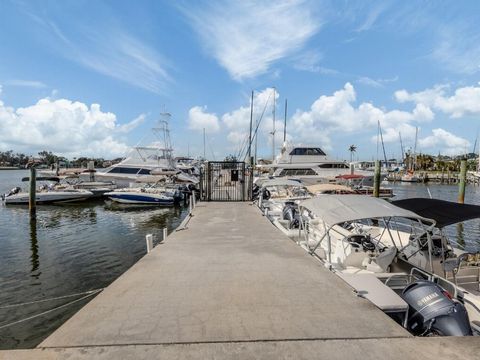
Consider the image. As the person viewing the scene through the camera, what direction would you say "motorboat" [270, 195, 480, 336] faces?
facing away from the viewer and to the left of the viewer

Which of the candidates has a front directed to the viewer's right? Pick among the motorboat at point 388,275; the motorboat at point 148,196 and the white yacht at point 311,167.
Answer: the white yacht

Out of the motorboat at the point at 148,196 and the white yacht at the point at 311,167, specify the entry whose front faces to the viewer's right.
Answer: the white yacht

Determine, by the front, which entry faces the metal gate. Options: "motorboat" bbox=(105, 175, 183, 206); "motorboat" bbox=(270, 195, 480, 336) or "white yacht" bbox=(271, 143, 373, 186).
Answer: "motorboat" bbox=(270, 195, 480, 336)

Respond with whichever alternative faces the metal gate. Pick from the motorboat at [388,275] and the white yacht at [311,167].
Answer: the motorboat

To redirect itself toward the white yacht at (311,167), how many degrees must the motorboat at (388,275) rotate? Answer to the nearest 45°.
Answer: approximately 45° to its right

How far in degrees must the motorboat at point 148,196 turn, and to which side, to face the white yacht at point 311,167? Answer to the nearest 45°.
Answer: approximately 180°

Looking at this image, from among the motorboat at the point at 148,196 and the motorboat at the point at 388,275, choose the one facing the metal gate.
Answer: the motorboat at the point at 388,275

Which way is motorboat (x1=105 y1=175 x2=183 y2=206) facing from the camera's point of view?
to the viewer's left

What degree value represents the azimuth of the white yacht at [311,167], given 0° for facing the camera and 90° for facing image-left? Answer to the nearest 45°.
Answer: approximately 270°

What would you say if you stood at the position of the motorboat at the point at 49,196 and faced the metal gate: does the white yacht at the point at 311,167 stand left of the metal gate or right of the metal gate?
left
